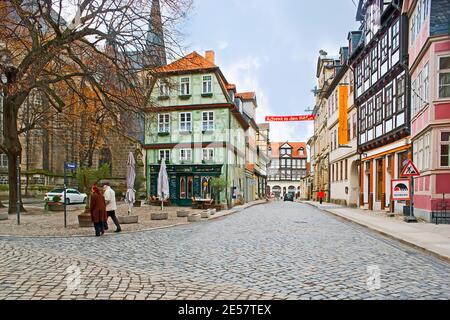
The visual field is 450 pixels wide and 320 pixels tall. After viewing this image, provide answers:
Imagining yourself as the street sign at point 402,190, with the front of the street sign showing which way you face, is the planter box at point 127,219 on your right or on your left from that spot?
on your right

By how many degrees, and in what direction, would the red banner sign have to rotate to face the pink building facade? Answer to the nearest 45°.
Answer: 0° — it already faces it

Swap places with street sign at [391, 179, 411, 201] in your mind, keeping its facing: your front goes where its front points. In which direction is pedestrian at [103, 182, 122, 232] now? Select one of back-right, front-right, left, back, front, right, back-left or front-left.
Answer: front-right

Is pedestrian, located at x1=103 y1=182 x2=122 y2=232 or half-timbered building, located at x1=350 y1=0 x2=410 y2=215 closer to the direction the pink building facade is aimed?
the pedestrian

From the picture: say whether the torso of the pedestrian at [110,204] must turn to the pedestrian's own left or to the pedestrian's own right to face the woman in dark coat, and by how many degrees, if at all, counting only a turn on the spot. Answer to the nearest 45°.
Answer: approximately 90° to the pedestrian's own left

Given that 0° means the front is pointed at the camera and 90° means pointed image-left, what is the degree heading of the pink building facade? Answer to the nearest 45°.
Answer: approximately 45°
